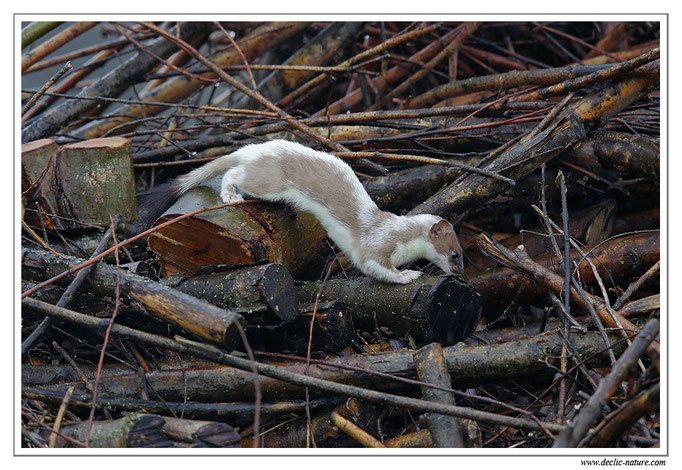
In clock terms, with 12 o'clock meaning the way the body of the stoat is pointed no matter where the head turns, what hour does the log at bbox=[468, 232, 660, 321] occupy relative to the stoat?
The log is roughly at 12 o'clock from the stoat.

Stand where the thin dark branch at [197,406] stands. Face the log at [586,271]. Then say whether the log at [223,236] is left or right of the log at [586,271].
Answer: left

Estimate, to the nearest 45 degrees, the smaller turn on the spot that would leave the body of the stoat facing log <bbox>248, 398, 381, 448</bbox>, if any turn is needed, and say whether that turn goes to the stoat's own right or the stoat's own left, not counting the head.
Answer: approximately 90° to the stoat's own right

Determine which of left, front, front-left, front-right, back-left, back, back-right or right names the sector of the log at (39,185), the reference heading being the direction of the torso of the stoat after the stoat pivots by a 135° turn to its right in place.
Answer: front-right

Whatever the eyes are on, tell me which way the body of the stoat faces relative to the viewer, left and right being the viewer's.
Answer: facing to the right of the viewer

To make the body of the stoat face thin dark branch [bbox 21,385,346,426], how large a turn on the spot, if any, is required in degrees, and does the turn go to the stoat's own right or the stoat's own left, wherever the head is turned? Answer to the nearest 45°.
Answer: approximately 135° to the stoat's own right

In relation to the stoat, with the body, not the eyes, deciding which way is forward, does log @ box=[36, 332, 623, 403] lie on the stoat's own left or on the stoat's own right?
on the stoat's own right

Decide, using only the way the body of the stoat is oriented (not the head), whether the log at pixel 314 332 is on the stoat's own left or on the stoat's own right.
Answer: on the stoat's own right

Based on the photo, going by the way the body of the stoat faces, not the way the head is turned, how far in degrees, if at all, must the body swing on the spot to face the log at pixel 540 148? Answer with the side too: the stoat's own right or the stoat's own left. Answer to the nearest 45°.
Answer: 0° — it already faces it

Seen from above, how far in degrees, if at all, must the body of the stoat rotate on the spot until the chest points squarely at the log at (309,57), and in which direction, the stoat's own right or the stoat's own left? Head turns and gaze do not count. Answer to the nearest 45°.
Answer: approximately 90° to the stoat's own left
